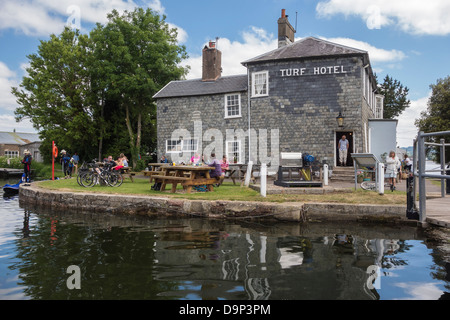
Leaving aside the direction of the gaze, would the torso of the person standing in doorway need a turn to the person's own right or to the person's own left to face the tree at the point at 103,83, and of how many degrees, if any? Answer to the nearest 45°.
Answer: approximately 90° to the person's own right

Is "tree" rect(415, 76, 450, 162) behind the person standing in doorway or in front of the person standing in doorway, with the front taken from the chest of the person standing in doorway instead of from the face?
behind

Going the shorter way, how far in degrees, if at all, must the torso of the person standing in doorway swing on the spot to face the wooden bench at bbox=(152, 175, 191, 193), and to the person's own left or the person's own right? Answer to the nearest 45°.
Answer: approximately 45° to the person's own right

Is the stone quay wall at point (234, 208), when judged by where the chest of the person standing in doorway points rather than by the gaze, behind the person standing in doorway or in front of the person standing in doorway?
in front

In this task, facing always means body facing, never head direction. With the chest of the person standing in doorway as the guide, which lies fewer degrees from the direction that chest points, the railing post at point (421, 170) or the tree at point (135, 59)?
the railing post

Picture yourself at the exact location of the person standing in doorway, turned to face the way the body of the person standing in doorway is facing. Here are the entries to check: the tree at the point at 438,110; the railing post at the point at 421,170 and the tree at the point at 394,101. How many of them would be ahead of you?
1

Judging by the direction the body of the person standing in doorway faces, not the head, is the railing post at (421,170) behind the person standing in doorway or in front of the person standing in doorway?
in front

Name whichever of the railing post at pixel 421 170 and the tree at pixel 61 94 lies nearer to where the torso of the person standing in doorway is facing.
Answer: the railing post

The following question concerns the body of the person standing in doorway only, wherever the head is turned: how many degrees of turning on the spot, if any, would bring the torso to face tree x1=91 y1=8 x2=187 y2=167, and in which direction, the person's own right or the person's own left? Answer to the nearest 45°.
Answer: approximately 90° to the person's own right

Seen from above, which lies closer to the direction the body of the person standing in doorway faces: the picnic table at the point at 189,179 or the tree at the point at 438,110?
the picnic table

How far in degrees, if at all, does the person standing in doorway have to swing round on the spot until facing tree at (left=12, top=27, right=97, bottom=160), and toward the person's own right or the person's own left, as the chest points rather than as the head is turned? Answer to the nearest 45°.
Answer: approximately 90° to the person's own right

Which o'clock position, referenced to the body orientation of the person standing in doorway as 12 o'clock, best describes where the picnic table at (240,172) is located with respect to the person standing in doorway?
The picnic table is roughly at 2 o'clock from the person standing in doorway.

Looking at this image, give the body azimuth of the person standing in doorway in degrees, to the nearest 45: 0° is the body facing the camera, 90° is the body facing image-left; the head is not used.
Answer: approximately 0°
